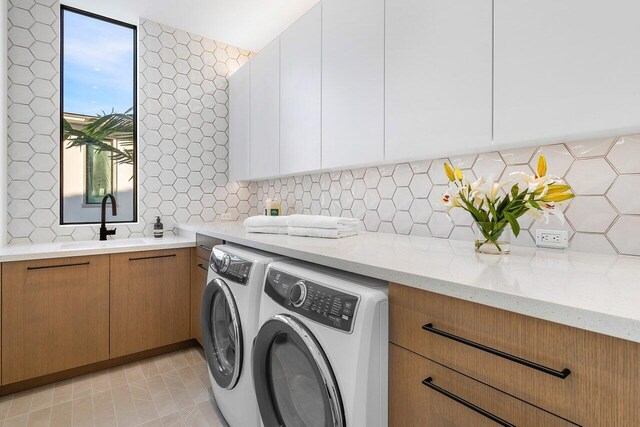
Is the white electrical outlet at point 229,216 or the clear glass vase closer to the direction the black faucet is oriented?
the clear glass vase

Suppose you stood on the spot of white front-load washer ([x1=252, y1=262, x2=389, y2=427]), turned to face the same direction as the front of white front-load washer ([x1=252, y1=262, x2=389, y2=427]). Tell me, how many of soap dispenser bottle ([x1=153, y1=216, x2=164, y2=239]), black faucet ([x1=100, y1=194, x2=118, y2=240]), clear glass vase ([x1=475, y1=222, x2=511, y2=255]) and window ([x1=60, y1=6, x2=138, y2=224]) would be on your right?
3

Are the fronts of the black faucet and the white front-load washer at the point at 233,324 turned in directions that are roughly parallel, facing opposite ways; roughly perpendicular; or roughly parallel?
roughly perpendicular

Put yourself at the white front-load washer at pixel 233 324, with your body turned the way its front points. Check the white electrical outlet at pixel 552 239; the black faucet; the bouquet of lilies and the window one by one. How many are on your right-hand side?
2

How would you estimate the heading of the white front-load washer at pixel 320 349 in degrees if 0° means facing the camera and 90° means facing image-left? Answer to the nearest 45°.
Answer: approximately 45°

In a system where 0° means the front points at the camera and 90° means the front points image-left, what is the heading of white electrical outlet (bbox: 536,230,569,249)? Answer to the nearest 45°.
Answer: approximately 0°

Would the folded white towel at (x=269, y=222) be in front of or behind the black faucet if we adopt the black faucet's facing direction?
in front

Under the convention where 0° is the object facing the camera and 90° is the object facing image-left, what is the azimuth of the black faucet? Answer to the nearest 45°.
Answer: approximately 315°
